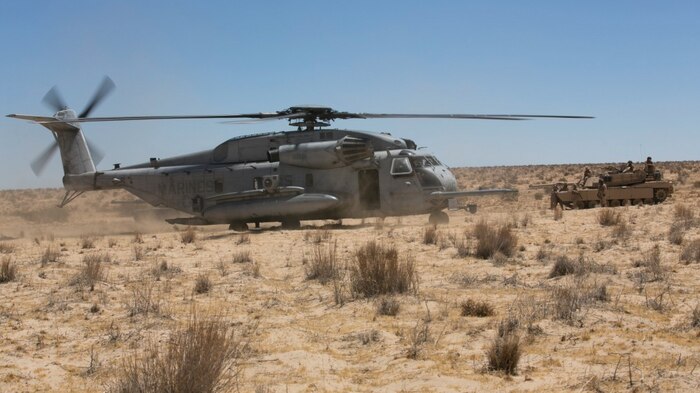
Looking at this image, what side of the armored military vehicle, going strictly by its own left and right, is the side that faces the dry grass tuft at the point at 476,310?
left

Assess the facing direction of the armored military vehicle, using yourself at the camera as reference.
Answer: facing to the left of the viewer

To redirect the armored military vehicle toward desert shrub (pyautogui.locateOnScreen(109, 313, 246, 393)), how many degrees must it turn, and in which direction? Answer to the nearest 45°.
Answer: approximately 90° to its left

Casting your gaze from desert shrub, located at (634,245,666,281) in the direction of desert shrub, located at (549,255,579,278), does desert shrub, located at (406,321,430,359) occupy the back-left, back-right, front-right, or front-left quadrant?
front-left

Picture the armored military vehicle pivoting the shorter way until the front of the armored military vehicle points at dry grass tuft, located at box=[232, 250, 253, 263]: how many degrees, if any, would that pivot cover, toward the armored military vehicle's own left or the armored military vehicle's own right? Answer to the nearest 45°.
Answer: approximately 45° to the armored military vehicle's own left

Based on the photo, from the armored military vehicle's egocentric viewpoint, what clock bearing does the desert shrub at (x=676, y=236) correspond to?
The desert shrub is roughly at 9 o'clock from the armored military vehicle.

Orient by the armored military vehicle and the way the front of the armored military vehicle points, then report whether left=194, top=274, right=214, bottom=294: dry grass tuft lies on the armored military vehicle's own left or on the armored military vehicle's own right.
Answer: on the armored military vehicle's own left

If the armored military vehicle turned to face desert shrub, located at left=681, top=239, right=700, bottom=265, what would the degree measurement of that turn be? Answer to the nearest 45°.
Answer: approximately 90° to its left

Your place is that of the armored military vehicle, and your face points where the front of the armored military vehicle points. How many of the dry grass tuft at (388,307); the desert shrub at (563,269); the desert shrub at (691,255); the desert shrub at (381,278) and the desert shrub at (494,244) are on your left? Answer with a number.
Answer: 5

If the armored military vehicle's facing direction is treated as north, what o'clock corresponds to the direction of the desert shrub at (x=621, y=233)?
The desert shrub is roughly at 9 o'clock from the armored military vehicle.

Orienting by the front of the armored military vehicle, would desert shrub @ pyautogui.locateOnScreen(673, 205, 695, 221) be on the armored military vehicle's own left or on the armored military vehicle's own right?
on the armored military vehicle's own left

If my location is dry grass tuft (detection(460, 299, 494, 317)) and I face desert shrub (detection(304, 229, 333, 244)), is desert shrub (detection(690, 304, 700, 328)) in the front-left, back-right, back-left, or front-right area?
back-right

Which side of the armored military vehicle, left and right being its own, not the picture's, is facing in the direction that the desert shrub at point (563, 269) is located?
left

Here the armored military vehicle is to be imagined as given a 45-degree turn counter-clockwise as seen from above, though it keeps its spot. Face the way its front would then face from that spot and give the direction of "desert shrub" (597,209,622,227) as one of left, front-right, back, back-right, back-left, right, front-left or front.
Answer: front-left

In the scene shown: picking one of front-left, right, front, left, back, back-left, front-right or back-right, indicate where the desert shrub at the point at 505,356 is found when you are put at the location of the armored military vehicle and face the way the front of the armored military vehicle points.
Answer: left

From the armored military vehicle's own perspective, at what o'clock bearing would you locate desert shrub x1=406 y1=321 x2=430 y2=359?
The desert shrub is roughly at 9 o'clock from the armored military vehicle.

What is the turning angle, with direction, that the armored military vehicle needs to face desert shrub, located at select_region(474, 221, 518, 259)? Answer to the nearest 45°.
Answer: approximately 90° to its left

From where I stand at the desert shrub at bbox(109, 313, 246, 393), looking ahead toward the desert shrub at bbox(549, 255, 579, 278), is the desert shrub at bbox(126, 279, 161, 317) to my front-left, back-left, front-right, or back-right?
front-left
